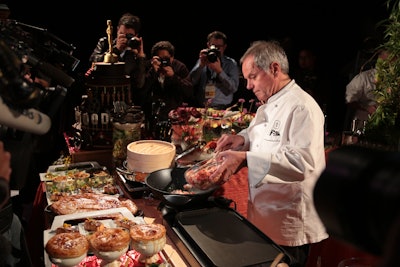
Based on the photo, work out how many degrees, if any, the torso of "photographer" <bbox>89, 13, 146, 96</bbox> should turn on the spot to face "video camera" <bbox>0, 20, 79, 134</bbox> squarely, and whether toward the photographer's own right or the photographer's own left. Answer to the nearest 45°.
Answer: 0° — they already face it

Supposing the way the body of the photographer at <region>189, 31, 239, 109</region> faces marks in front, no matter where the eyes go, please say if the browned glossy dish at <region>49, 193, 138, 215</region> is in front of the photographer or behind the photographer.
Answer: in front

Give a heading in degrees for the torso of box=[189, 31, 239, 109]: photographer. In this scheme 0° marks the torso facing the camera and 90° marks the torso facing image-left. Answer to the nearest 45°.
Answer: approximately 0°

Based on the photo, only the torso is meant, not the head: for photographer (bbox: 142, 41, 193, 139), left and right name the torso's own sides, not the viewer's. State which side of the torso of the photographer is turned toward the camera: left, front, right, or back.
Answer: front

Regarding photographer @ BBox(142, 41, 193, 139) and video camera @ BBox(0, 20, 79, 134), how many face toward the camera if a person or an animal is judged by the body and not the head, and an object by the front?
1

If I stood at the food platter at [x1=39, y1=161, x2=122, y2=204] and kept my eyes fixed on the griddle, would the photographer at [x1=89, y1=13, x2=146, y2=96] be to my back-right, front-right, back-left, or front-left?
back-left

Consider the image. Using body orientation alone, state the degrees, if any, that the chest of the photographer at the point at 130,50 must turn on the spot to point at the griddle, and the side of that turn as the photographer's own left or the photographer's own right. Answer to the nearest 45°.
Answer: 0° — they already face it

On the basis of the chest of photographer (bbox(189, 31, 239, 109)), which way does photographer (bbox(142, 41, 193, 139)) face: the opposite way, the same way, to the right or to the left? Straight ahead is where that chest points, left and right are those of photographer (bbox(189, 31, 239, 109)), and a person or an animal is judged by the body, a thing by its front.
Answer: the same way

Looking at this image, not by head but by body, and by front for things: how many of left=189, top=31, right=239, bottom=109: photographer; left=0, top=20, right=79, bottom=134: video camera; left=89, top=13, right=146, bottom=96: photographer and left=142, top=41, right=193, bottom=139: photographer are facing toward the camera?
3

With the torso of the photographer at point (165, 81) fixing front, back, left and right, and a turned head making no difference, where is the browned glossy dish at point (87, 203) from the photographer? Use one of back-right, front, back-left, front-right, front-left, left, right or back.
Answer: front

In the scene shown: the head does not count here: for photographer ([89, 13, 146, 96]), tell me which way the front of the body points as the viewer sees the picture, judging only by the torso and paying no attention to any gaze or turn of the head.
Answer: toward the camera

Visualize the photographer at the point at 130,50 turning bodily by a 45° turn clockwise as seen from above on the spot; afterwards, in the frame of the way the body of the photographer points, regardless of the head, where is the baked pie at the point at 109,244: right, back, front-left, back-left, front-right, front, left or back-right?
front-left

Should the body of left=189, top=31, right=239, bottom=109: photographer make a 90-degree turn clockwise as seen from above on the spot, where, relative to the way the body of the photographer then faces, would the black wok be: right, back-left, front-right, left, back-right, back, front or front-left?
left

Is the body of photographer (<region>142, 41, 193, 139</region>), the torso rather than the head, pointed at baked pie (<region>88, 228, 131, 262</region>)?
yes

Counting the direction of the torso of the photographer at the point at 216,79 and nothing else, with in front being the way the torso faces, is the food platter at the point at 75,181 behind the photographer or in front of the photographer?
in front

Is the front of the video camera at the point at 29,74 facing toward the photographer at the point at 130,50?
no

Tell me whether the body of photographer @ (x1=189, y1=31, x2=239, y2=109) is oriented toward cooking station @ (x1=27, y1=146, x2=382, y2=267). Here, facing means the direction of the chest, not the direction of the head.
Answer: yes

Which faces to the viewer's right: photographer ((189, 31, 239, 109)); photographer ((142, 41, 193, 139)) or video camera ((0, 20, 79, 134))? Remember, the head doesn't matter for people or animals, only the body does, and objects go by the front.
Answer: the video camera
